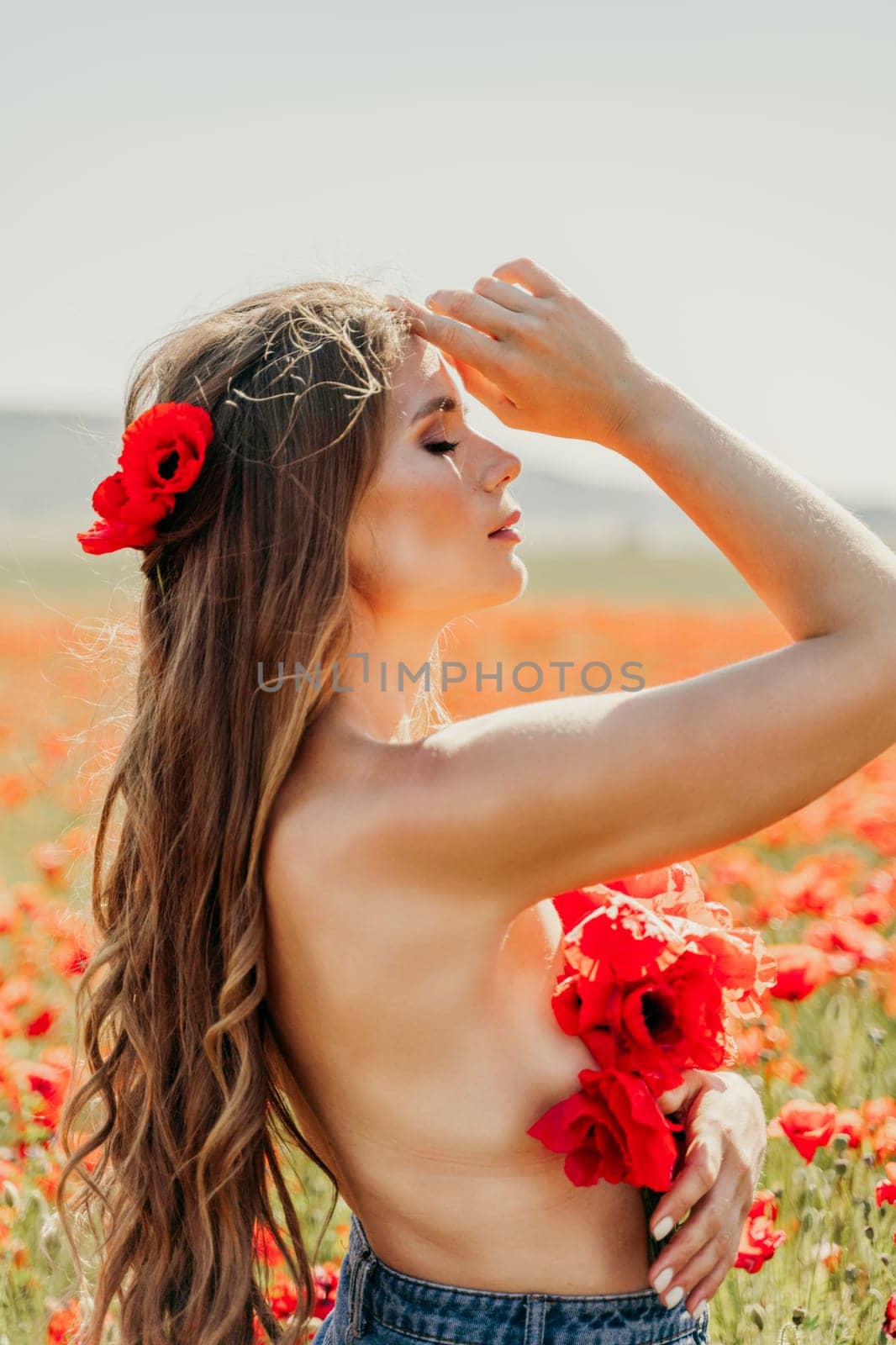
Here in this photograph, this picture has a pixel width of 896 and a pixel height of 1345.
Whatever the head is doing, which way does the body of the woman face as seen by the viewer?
to the viewer's right

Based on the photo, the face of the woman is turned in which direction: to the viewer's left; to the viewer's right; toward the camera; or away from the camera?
to the viewer's right
